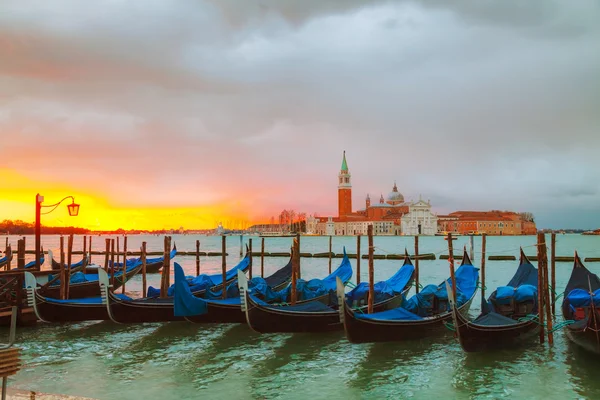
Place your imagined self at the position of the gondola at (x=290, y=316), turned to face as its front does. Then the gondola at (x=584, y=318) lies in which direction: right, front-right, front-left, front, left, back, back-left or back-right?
back-left

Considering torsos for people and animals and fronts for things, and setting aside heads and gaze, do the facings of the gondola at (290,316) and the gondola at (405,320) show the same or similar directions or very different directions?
same or similar directions

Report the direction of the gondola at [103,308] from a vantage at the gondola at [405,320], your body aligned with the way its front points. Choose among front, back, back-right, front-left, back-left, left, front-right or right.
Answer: front-right

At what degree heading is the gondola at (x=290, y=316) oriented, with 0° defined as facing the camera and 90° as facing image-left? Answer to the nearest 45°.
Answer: approximately 45°

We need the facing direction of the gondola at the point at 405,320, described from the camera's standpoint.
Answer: facing the viewer and to the left of the viewer

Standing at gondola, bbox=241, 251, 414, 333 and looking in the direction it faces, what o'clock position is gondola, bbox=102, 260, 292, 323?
gondola, bbox=102, 260, 292, 323 is roughly at 2 o'clock from gondola, bbox=241, 251, 414, 333.

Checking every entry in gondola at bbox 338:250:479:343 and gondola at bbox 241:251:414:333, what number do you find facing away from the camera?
0

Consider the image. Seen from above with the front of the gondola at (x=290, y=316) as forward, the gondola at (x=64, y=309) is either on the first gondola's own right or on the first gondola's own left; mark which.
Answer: on the first gondola's own right

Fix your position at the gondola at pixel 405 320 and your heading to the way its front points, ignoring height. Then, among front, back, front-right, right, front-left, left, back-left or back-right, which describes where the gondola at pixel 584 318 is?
back-left

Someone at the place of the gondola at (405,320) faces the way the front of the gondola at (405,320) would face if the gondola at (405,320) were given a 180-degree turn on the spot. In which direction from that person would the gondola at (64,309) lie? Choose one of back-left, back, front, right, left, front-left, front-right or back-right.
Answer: back-left

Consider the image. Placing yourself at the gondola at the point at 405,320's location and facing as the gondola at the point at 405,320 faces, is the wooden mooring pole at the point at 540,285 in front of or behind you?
behind
